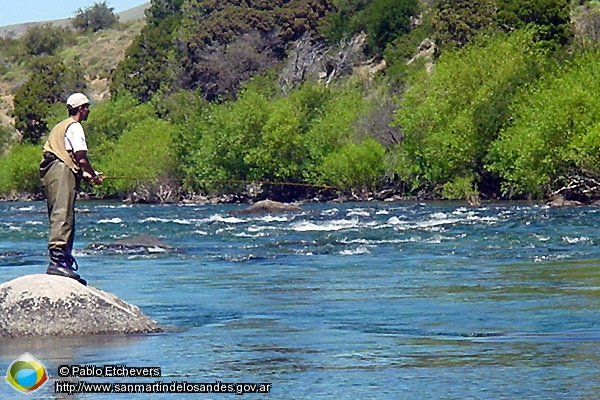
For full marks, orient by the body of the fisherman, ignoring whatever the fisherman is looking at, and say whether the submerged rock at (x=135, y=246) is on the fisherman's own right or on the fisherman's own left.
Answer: on the fisherman's own left

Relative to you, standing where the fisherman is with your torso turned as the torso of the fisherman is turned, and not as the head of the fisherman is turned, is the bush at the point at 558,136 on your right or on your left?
on your left

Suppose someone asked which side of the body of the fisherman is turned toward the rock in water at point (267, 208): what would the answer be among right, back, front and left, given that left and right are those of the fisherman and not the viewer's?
left

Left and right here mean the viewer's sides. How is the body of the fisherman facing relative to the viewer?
facing to the right of the viewer

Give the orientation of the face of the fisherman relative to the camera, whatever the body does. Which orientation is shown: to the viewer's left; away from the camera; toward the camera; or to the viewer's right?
to the viewer's right
